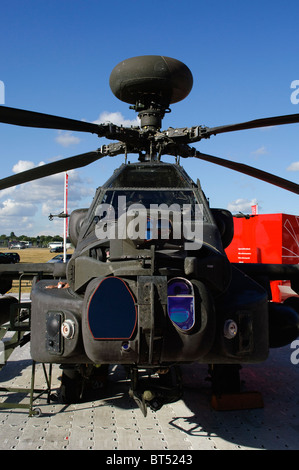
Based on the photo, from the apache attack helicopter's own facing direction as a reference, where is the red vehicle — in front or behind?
behind

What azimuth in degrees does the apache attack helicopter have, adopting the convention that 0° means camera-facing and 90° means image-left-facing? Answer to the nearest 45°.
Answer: approximately 0°
